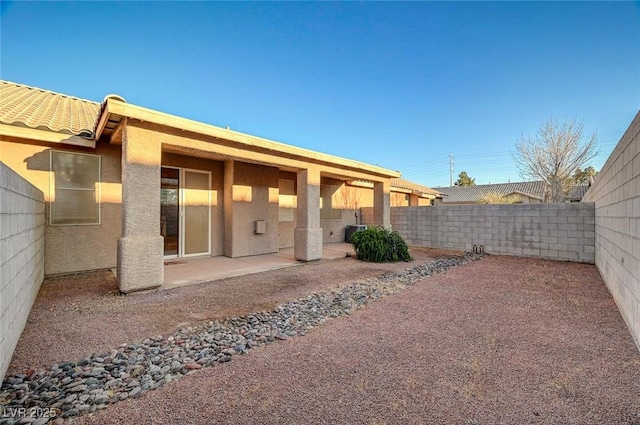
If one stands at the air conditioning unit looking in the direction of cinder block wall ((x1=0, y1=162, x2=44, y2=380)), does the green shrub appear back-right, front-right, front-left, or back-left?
front-left

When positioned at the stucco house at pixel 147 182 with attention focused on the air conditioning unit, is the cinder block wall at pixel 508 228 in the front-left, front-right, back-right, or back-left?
front-right

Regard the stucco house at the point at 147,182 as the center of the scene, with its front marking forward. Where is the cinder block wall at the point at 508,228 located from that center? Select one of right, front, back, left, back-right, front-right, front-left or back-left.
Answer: front-left

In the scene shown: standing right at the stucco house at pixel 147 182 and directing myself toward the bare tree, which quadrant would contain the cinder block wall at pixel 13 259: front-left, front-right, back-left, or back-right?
back-right

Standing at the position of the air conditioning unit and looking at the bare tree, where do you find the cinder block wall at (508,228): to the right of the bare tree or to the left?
right

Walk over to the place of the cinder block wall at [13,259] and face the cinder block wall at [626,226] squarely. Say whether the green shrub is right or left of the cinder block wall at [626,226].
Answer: left

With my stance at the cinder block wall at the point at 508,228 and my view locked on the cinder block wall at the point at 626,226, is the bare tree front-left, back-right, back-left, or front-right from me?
back-left
